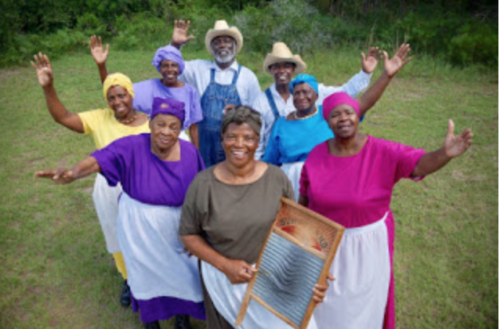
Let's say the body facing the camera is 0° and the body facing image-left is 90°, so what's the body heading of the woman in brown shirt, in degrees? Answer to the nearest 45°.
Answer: approximately 0°

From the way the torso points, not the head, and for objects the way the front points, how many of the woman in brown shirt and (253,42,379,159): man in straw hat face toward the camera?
2

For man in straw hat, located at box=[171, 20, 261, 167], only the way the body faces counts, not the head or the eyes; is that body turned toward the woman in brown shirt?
yes

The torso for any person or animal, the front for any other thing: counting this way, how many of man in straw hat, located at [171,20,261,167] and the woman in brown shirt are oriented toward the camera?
2

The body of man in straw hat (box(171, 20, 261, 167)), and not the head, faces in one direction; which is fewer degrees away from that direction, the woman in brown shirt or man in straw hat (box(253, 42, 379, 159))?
the woman in brown shirt

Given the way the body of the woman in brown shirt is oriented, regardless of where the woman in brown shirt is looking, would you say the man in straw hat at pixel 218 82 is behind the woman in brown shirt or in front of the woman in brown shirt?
behind
